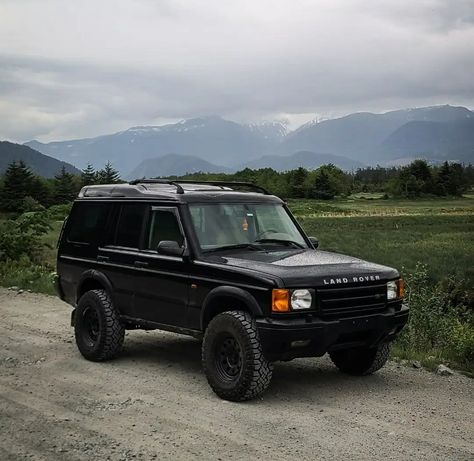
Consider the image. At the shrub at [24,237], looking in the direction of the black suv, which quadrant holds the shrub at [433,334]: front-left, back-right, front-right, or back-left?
front-left

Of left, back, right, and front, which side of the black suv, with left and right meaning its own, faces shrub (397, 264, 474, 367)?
left

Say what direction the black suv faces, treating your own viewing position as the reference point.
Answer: facing the viewer and to the right of the viewer

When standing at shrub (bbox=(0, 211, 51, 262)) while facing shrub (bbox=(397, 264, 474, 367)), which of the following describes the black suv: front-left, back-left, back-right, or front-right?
front-right

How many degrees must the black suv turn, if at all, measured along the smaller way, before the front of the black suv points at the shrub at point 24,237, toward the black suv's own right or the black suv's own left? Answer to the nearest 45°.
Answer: approximately 180°
